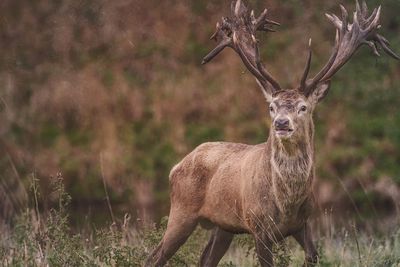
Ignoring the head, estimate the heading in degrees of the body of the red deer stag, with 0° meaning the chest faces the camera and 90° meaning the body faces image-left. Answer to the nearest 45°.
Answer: approximately 315°
